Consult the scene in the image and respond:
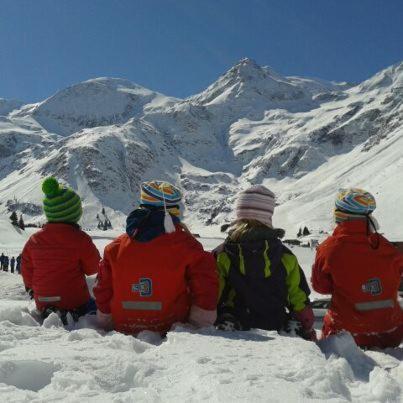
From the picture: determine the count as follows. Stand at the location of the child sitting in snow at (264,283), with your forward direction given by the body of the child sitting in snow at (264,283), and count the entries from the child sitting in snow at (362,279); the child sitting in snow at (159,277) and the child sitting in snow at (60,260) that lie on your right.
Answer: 1

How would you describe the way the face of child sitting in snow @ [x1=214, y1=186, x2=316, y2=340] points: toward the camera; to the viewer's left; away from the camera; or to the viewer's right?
away from the camera

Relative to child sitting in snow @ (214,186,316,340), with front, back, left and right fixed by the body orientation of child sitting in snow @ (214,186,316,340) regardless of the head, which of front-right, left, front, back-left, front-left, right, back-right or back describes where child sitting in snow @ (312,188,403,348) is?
right

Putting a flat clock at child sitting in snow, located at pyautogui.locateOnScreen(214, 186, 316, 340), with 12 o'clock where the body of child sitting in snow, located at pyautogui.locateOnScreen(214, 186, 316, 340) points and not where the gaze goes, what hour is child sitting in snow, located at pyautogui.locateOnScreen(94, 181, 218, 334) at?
child sitting in snow, located at pyautogui.locateOnScreen(94, 181, 218, 334) is roughly at 8 o'clock from child sitting in snow, located at pyautogui.locateOnScreen(214, 186, 316, 340).

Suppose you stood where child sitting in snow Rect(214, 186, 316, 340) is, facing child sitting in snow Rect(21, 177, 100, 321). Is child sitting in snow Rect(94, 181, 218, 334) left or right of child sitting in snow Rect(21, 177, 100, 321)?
left

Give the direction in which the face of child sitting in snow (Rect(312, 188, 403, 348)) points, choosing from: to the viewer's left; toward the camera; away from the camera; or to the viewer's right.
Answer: away from the camera

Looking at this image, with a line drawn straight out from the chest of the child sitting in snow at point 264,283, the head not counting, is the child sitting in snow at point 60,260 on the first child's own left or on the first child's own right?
on the first child's own left

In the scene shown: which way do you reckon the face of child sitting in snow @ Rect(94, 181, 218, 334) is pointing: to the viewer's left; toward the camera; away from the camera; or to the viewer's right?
away from the camera

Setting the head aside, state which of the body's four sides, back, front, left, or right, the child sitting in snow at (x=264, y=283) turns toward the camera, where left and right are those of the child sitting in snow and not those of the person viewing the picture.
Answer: back
